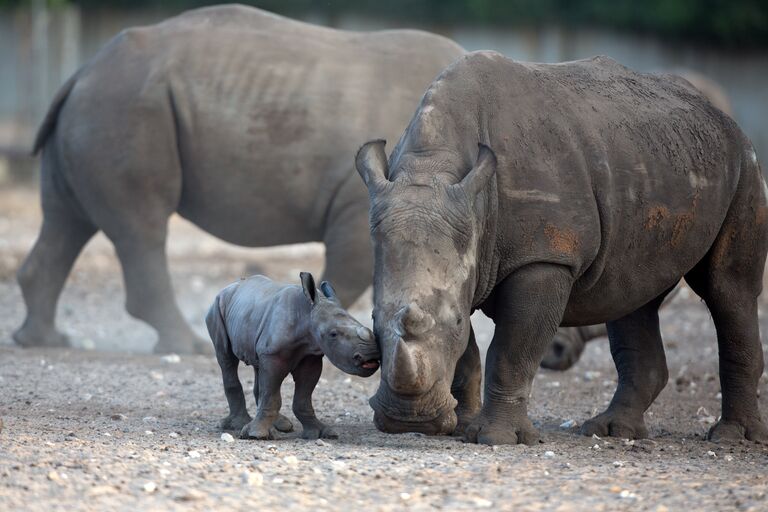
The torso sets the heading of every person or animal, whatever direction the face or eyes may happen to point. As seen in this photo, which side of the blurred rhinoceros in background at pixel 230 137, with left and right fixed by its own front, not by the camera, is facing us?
right

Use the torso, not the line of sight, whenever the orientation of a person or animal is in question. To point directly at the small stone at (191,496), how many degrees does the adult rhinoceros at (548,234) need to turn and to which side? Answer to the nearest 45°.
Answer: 0° — it already faces it

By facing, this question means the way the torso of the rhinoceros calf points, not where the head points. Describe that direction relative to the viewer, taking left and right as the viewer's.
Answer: facing the viewer and to the right of the viewer

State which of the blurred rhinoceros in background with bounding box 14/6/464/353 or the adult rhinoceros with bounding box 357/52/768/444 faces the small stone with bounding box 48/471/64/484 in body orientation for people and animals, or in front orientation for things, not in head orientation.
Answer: the adult rhinoceros

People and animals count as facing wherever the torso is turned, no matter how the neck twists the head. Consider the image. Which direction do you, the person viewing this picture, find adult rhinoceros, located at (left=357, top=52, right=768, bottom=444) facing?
facing the viewer and to the left of the viewer

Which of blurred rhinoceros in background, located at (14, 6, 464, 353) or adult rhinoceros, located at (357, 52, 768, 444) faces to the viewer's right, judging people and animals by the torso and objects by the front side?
the blurred rhinoceros in background

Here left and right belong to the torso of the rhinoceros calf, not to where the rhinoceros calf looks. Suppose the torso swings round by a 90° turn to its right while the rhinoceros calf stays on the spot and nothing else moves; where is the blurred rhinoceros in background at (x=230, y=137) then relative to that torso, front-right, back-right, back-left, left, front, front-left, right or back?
back-right

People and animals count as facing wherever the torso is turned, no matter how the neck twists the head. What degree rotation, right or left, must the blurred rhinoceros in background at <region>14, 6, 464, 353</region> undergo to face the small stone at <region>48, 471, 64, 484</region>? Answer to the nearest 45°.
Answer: approximately 90° to its right

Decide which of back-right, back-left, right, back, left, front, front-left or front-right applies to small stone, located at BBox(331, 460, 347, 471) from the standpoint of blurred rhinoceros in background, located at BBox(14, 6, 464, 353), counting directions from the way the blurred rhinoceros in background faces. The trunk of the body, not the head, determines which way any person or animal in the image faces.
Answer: right

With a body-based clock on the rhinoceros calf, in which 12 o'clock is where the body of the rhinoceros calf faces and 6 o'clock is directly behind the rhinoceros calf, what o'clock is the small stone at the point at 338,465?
The small stone is roughly at 1 o'clock from the rhinoceros calf.

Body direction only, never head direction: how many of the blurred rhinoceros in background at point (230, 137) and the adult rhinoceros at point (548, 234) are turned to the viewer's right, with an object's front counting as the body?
1

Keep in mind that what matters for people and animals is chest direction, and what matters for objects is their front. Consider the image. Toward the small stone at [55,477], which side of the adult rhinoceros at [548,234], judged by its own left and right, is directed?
front

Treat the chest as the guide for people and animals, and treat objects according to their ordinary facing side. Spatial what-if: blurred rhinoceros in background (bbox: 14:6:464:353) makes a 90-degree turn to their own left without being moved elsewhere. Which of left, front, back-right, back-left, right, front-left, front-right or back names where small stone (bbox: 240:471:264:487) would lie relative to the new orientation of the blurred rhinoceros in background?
back

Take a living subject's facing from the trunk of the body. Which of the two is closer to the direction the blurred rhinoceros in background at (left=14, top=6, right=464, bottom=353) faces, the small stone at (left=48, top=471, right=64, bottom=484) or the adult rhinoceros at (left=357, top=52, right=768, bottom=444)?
the adult rhinoceros

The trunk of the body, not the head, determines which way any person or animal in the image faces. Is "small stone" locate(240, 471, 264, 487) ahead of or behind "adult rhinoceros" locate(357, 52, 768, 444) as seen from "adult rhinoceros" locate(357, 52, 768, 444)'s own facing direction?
ahead

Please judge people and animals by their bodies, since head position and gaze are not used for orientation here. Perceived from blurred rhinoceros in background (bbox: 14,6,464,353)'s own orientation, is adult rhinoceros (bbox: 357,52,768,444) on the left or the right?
on its right
